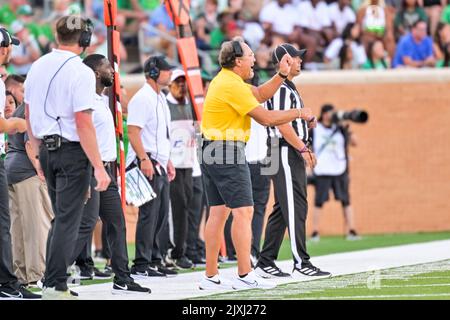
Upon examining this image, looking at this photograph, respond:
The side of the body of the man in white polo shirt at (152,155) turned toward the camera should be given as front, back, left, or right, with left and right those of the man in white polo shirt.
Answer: right

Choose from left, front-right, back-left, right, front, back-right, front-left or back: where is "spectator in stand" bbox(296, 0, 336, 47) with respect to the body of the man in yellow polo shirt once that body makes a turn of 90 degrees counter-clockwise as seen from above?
front

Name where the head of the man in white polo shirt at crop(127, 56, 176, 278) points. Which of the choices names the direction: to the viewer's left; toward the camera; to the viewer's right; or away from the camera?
to the viewer's right

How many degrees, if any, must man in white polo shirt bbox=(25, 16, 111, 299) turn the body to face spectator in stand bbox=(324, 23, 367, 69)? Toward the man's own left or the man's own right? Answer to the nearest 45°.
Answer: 0° — they already face them

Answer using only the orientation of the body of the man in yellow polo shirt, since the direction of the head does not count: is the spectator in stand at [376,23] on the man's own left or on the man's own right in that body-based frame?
on the man's own left

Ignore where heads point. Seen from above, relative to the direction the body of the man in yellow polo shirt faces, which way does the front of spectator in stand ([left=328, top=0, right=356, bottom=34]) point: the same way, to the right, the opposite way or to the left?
to the right

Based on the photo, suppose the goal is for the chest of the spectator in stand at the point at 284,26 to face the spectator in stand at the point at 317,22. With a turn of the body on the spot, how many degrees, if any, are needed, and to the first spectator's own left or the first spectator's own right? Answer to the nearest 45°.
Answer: approximately 90° to the first spectator's own left

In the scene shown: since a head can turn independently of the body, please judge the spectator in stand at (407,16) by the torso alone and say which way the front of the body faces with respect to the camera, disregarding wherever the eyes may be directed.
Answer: toward the camera

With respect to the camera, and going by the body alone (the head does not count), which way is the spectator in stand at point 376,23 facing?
toward the camera

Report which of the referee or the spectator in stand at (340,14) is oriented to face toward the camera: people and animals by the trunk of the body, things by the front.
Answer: the spectator in stand

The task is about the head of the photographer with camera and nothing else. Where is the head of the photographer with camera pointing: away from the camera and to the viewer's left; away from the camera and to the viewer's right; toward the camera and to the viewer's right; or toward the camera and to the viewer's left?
toward the camera and to the viewer's right
